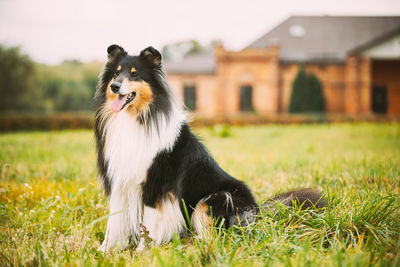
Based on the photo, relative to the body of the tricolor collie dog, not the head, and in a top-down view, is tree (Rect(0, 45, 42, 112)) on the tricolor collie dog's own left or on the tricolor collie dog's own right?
on the tricolor collie dog's own right

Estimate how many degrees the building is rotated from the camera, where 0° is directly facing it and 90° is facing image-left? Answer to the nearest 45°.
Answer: approximately 0°

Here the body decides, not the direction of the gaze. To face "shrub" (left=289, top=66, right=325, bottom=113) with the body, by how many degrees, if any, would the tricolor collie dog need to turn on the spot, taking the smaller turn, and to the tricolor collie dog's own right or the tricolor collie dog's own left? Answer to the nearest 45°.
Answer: approximately 135° to the tricolor collie dog's own right

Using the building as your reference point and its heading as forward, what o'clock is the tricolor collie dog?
The tricolor collie dog is roughly at 12 o'clock from the building.

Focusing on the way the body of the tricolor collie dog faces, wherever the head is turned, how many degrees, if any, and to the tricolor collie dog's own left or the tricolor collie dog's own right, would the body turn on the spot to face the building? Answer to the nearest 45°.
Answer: approximately 135° to the tricolor collie dog's own right

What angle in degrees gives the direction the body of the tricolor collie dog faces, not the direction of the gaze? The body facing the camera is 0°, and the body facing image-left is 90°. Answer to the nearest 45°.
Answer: approximately 45°

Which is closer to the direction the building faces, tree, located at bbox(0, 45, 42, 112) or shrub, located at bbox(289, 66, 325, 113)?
the shrub
